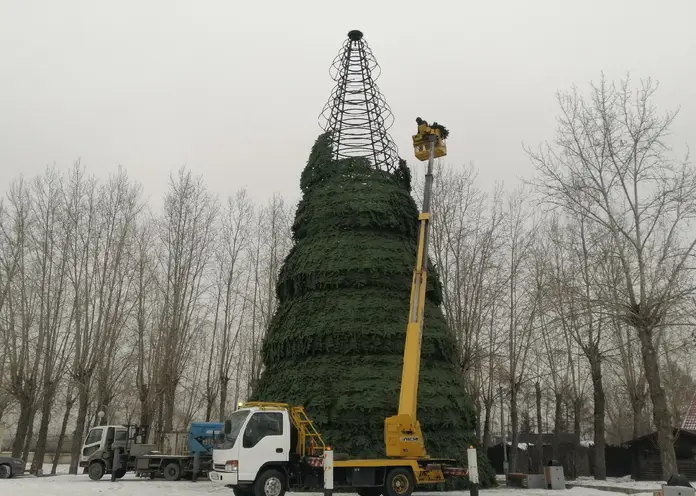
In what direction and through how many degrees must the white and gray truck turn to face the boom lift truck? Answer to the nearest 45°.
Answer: approximately 90° to its left

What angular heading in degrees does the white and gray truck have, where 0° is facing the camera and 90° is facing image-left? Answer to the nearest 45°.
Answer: approximately 90°
